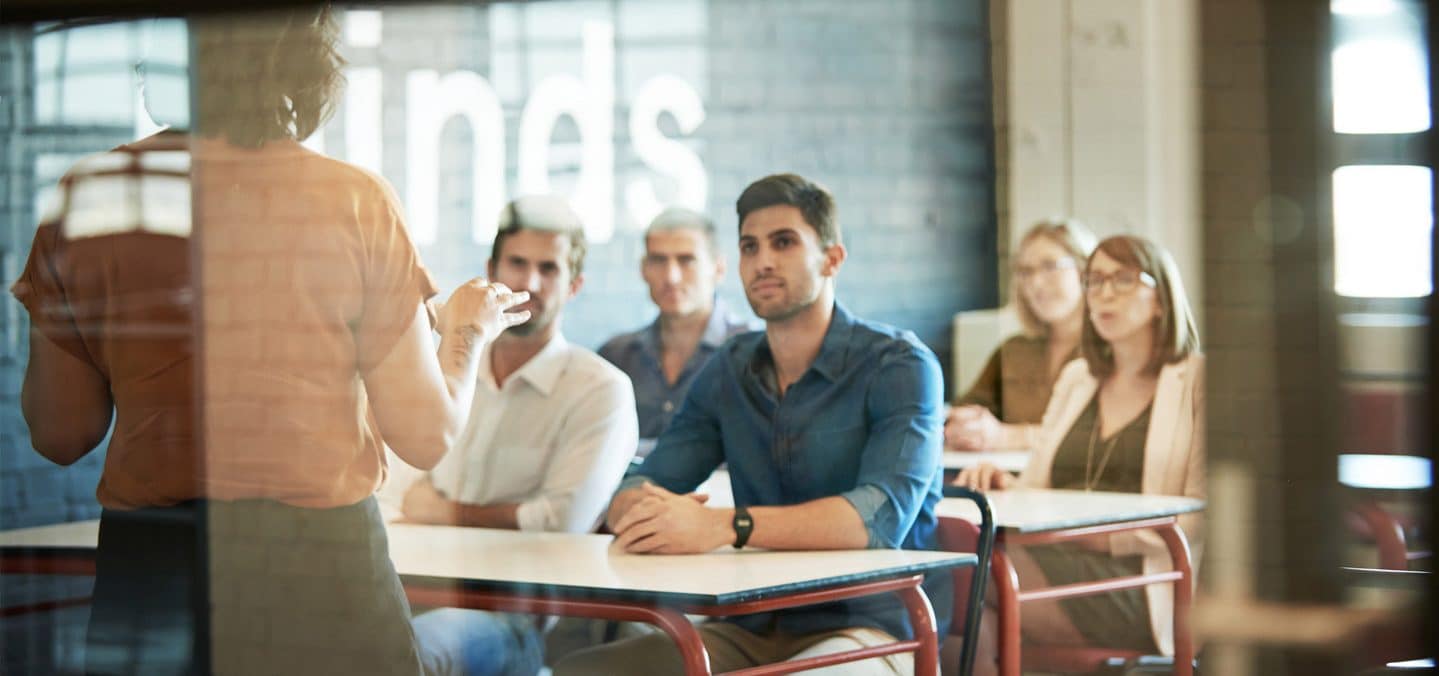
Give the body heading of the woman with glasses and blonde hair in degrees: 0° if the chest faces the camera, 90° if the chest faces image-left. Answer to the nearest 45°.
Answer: approximately 45°

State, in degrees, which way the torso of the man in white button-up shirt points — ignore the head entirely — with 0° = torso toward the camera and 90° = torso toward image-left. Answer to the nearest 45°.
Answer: approximately 45°
